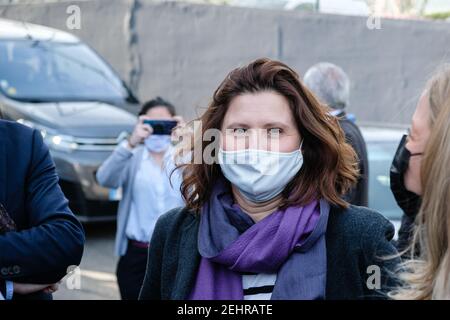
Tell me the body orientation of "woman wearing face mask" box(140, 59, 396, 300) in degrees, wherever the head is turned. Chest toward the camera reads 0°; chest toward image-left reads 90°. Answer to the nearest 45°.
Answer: approximately 0°

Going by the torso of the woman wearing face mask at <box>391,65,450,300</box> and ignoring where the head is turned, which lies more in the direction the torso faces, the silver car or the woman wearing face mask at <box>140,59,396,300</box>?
the woman wearing face mask

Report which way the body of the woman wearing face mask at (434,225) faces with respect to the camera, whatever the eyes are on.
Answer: to the viewer's left

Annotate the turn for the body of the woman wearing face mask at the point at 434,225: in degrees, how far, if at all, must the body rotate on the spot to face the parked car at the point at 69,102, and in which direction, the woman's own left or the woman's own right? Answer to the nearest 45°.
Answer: approximately 45° to the woman's own right

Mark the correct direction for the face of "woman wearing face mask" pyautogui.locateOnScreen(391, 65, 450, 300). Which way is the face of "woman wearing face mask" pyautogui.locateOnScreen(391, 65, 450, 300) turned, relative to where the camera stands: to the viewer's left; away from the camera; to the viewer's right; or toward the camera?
to the viewer's left

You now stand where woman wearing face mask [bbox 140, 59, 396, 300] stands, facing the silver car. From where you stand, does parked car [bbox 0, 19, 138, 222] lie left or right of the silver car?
left
